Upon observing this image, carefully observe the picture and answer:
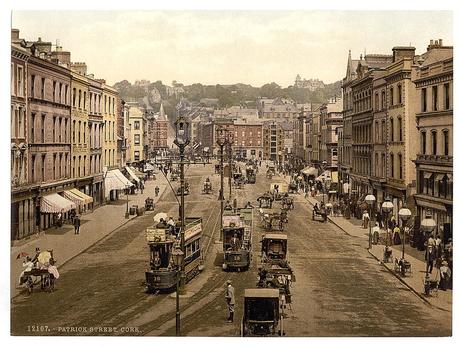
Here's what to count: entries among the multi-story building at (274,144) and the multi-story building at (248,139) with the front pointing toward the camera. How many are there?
2

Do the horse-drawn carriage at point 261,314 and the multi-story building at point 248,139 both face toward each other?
yes

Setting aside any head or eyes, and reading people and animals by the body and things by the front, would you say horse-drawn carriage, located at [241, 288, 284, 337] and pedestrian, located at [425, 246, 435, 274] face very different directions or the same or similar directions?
very different directions

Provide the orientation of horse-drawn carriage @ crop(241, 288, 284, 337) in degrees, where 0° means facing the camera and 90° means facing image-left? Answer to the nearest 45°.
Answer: approximately 180°

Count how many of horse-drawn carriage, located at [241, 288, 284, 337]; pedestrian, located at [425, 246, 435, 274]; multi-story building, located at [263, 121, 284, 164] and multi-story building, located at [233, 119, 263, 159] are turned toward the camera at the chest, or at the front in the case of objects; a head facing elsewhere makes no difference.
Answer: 3

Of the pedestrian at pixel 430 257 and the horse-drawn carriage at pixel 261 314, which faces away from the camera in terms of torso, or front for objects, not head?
the horse-drawn carriage
